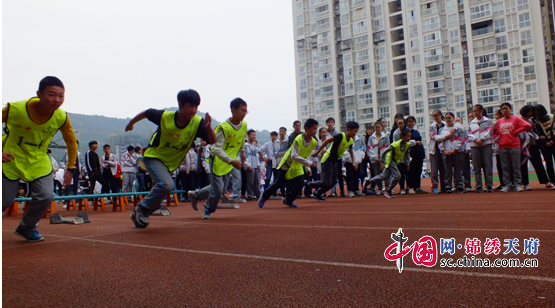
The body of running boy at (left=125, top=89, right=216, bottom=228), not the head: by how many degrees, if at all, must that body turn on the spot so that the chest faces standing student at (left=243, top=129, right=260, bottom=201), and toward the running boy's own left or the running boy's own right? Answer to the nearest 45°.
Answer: approximately 135° to the running boy's own left

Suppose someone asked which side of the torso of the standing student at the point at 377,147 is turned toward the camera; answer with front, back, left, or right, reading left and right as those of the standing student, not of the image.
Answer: front

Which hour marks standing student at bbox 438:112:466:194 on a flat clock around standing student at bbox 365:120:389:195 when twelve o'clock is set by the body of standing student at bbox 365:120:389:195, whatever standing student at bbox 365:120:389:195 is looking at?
standing student at bbox 438:112:466:194 is roughly at 10 o'clock from standing student at bbox 365:120:389:195.

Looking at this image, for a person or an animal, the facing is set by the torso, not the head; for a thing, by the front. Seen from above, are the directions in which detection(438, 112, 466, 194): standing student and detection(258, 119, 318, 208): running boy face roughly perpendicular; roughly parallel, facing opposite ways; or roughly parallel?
roughly perpendicular

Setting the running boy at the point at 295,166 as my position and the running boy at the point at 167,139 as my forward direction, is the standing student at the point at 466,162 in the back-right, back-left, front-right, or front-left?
back-left

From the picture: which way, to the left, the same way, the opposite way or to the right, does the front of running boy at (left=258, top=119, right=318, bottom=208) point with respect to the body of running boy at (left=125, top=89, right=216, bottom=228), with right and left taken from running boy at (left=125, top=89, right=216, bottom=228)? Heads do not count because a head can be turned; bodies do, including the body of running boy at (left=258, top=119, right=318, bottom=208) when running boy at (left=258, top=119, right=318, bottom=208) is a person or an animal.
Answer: the same way

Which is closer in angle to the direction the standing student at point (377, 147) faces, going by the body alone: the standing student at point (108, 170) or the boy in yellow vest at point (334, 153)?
the boy in yellow vest

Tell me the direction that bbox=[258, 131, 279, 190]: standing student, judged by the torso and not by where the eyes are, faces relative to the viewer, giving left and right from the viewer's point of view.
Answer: facing the viewer and to the right of the viewer

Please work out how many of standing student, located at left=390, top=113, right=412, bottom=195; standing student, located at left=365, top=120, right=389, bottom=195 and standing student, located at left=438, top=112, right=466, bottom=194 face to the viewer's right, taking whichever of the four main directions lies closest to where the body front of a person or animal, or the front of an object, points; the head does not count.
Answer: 0

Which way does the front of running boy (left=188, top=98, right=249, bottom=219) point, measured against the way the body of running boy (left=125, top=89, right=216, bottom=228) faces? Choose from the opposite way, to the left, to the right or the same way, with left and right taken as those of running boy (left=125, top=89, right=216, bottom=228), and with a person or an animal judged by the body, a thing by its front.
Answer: the same way

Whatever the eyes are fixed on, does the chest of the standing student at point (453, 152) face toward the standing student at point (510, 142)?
no
